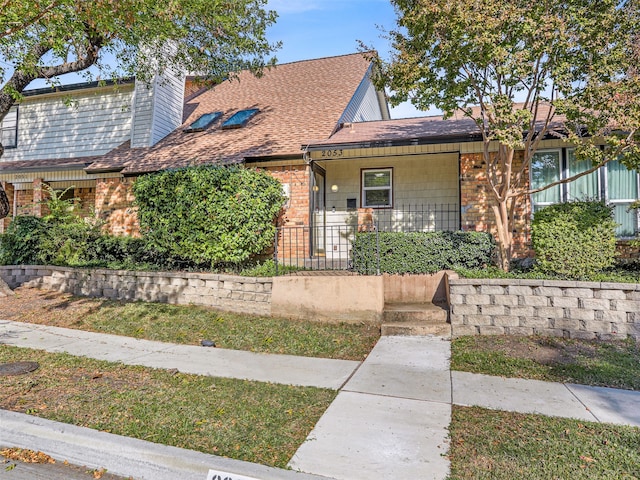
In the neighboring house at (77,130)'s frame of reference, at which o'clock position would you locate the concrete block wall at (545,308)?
The concrete block wall is roughly at 11 o'clock from the neighboring house.

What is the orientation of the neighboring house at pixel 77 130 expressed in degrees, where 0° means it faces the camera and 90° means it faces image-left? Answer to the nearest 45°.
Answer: approximately 0°

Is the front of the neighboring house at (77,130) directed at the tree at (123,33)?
yes
